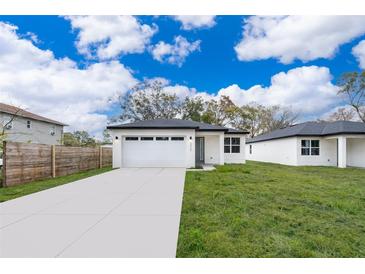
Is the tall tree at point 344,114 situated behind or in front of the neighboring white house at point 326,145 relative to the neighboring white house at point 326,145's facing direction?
behind

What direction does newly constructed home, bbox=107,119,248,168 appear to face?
toward the camera

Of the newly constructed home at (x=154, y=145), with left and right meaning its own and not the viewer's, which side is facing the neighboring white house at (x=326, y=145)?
left

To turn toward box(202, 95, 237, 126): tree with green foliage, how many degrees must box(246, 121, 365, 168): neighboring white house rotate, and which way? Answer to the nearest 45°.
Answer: approximately 135° to its right

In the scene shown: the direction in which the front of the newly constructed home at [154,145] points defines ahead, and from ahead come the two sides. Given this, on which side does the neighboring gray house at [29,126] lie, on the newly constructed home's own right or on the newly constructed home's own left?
on the newly constructed home's own right

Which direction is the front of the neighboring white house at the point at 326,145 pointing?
toward the camera

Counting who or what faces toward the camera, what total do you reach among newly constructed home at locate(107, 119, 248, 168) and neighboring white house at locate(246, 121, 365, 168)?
2

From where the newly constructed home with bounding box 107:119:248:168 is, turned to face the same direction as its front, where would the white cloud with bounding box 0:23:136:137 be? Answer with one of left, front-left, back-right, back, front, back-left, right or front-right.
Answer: right

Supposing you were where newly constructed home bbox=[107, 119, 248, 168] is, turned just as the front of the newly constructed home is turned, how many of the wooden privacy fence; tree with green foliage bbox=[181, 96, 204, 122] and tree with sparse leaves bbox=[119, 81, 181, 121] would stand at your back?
2

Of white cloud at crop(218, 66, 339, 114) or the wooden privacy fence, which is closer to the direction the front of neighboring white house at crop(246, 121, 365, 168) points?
the wooden privacy fence
